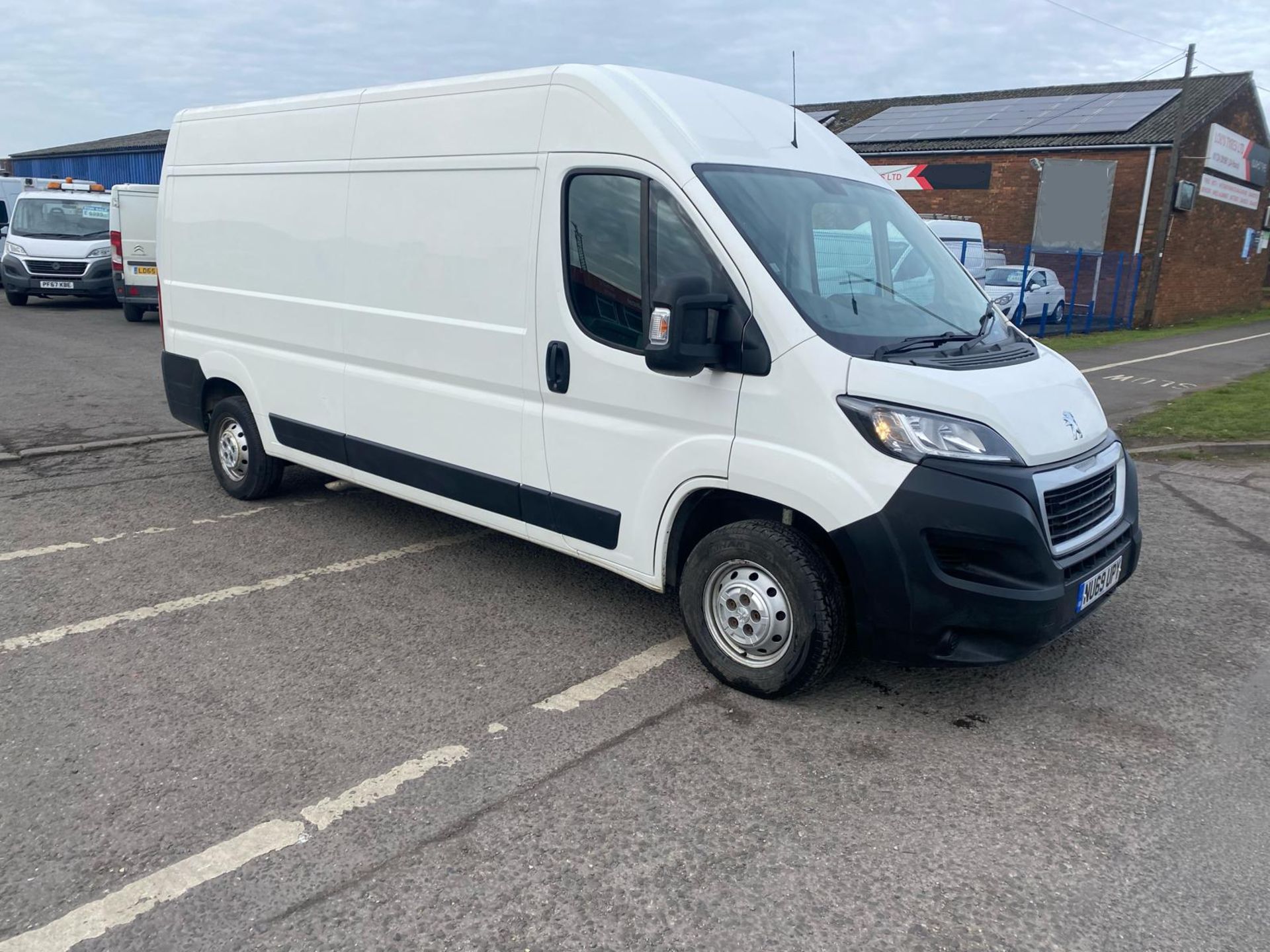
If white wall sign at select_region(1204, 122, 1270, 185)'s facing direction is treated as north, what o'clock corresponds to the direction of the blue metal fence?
The blue metal fence is roughly at 2 o'clock from the white wall sign.

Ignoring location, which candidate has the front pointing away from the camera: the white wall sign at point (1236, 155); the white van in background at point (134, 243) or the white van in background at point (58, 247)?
the white van in background at point (134, 243)

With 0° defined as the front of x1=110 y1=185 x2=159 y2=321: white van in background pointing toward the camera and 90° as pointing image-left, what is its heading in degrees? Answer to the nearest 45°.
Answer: approximately 180°

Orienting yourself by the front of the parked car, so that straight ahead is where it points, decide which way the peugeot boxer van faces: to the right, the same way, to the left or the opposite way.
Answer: to the left

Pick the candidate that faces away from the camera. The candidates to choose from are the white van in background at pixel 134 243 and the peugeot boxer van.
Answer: the white van in background

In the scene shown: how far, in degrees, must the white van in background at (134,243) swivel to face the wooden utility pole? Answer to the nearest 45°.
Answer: approximately 90° to its right

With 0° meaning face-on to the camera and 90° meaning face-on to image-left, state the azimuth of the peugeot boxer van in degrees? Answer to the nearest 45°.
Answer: approximately 315°

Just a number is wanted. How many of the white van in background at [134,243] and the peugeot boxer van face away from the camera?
1

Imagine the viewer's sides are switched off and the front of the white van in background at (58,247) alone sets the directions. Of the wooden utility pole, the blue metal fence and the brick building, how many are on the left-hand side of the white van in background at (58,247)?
3
